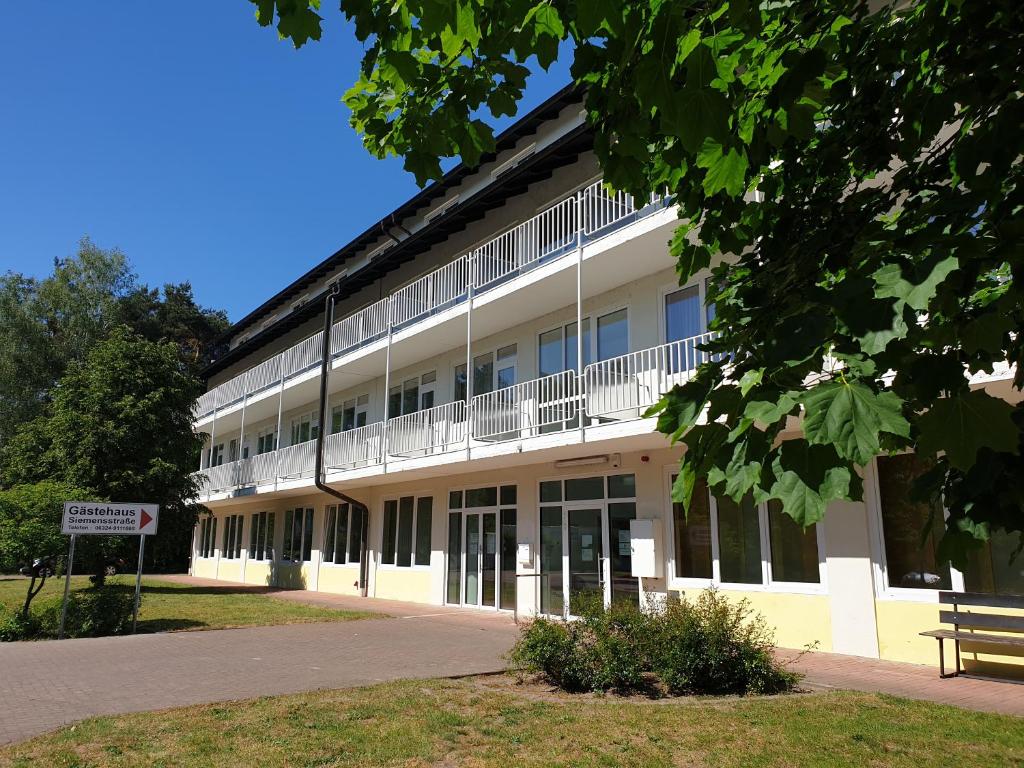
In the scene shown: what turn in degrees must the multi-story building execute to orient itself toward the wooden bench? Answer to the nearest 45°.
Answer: approximately 90° to its left

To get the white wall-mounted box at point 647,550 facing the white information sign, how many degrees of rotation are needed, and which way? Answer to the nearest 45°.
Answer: approximately 45° to its right

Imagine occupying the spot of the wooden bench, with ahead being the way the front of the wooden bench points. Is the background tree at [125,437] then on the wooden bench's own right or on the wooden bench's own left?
on the wooden bench's own right

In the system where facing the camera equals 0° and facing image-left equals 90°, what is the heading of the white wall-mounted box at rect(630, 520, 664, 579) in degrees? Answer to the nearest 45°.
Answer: approximately 45°

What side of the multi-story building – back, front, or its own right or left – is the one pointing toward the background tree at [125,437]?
right

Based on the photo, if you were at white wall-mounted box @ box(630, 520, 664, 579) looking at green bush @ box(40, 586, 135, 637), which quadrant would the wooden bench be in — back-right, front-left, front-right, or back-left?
back-left

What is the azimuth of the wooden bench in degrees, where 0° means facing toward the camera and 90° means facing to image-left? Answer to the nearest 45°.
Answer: approximately 45°

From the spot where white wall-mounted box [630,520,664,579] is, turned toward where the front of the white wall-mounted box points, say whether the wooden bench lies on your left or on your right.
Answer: on your left
